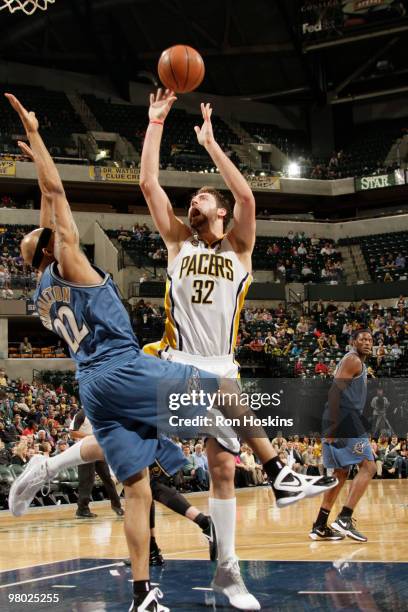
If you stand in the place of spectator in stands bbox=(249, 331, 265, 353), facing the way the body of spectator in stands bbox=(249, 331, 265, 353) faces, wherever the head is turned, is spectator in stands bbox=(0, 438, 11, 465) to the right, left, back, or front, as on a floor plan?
front

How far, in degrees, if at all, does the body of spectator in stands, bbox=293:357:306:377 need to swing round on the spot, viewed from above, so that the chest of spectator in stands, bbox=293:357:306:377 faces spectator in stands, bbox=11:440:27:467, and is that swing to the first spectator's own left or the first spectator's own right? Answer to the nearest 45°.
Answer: approximately 45° to the first spectator's own right

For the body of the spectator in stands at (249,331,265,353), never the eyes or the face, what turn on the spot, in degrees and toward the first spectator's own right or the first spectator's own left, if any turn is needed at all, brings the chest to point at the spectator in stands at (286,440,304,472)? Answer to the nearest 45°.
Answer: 0° — they already face them

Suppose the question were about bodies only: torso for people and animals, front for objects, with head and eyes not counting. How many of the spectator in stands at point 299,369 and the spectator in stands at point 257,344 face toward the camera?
2

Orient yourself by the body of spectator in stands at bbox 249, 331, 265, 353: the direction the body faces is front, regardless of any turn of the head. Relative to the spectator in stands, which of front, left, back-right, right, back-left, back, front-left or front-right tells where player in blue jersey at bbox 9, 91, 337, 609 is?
front

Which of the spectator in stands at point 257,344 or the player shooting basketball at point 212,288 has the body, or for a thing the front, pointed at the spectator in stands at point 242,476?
the spectator in stands at point 257,344

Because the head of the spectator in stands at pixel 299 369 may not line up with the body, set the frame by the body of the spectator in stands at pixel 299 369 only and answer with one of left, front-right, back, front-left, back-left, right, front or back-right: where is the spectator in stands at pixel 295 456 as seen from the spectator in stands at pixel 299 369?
front

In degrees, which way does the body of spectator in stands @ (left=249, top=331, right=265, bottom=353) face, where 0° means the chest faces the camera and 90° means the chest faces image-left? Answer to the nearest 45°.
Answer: approximately 0°

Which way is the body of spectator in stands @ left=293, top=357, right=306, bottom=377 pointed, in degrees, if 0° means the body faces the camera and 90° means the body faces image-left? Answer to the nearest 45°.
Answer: approximately 0°

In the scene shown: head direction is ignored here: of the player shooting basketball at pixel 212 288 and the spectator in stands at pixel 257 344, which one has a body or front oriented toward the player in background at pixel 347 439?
the spectator in stands

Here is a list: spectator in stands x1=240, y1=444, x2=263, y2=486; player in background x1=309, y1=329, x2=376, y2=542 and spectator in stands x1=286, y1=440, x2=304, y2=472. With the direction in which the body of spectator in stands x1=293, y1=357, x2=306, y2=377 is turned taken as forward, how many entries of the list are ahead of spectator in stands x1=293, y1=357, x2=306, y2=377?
3
